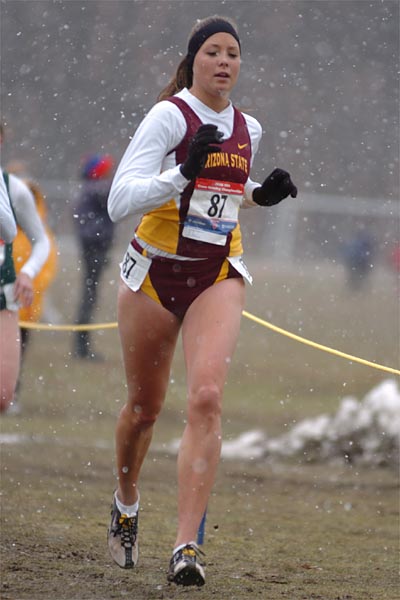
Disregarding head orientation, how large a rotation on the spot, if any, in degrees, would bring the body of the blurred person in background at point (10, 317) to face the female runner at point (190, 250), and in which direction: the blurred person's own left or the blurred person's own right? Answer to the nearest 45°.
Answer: approximately 45° to the blurred person's own left

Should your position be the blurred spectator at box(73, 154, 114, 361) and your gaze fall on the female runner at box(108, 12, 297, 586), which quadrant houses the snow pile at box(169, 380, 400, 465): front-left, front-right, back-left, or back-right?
front-left

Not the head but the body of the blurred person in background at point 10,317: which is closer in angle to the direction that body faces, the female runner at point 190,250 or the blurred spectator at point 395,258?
the female runner

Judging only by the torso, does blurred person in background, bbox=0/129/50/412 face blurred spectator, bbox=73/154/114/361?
no

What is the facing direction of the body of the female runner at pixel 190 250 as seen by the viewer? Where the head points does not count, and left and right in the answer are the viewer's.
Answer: facing the viewer and to the right of the viewer

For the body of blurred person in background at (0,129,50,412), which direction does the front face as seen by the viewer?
toward the camera

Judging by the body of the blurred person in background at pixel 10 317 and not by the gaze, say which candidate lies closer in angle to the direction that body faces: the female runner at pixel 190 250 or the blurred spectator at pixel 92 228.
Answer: the female runner
